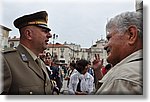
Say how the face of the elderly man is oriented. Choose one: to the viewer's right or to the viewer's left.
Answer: to the viewer's left

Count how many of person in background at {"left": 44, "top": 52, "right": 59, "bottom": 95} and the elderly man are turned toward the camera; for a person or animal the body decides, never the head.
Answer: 1

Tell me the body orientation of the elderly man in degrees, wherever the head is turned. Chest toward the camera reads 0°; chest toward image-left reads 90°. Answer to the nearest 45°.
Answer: approximately 90°

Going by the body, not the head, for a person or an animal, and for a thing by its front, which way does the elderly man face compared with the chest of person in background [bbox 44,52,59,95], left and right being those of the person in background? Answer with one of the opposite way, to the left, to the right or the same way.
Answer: to the right

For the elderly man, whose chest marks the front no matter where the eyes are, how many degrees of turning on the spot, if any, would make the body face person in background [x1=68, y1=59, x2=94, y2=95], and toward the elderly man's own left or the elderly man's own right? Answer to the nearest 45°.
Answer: approximately 45° to the elderly man's own right
